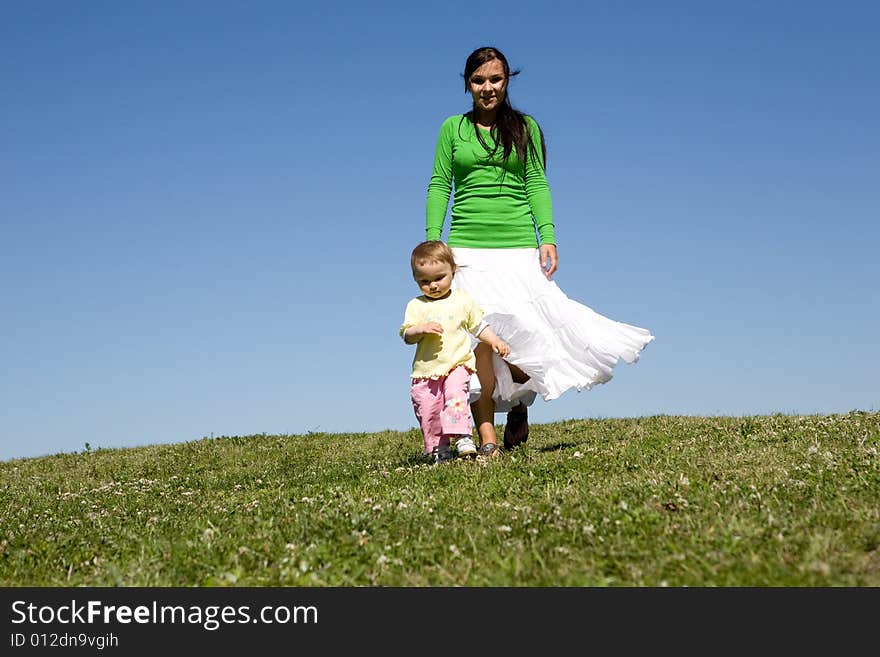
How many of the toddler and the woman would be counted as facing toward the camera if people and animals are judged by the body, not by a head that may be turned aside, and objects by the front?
2

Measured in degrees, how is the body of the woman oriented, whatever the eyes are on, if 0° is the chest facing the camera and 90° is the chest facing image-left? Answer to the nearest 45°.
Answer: approximately 0°

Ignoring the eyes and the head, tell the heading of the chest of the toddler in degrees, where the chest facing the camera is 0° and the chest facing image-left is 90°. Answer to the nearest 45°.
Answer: approximately 0°
